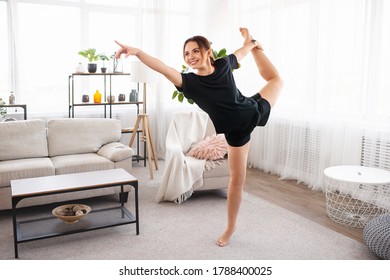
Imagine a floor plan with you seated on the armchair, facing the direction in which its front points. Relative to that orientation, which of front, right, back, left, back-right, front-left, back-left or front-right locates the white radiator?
front-left

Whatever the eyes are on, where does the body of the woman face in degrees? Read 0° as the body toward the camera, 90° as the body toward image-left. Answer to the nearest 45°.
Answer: approximately 45°

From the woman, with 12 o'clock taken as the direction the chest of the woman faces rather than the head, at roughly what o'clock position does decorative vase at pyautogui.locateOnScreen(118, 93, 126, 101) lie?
The decorative vase is roughly at 4 o'clock from the woman.

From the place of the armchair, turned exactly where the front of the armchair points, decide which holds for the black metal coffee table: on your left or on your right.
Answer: on your right

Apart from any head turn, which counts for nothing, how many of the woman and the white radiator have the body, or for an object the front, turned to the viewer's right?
0

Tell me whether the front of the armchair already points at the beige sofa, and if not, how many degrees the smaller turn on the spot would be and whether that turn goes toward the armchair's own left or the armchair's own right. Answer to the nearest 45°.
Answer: approximately 135° to the armchair's own right

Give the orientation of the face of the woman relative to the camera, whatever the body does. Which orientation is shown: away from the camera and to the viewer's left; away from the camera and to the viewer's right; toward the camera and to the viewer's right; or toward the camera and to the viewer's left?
toward the camera and to the viewer's left
